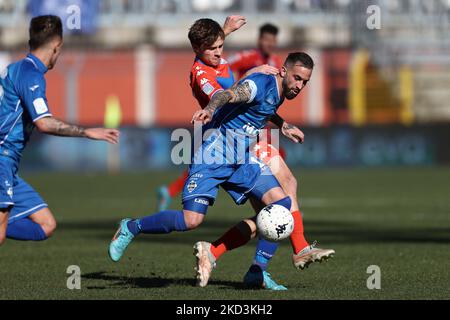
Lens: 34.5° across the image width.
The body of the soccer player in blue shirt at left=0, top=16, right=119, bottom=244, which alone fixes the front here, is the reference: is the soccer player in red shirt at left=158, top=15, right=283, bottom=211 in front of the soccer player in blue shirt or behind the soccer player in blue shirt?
in front

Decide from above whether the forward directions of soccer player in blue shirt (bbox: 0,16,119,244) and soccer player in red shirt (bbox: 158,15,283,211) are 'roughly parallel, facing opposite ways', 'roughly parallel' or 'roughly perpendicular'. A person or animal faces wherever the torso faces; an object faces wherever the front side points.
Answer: roughly perpendicular

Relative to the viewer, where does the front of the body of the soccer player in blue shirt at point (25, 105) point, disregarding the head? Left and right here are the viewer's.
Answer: facing away from the viewer and to the right of the viewer
